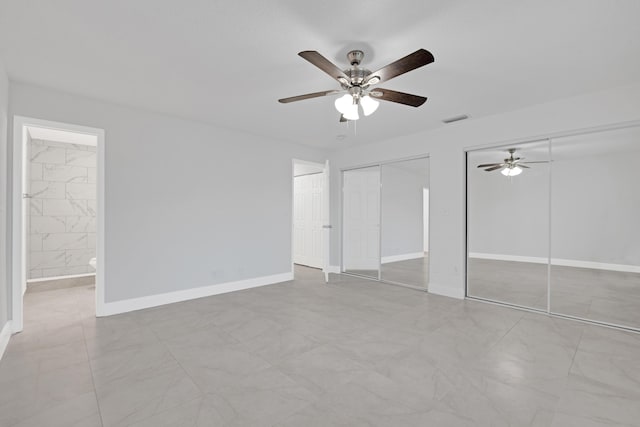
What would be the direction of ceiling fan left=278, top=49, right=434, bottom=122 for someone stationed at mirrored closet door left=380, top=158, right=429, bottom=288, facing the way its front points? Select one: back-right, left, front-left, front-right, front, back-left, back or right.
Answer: front-left

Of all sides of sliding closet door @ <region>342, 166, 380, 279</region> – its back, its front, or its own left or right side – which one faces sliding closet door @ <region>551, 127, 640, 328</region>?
left

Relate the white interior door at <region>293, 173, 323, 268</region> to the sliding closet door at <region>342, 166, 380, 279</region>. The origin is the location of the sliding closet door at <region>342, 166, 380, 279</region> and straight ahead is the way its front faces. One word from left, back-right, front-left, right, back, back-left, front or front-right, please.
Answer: right

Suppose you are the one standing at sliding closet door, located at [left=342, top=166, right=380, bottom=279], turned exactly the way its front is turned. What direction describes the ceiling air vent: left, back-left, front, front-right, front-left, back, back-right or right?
left

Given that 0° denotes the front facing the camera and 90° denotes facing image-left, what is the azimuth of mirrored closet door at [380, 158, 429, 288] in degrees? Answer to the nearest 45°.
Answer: approximately 45°

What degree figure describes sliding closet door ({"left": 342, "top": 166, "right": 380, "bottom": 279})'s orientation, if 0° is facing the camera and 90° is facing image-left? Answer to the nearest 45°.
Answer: approximately 45°
